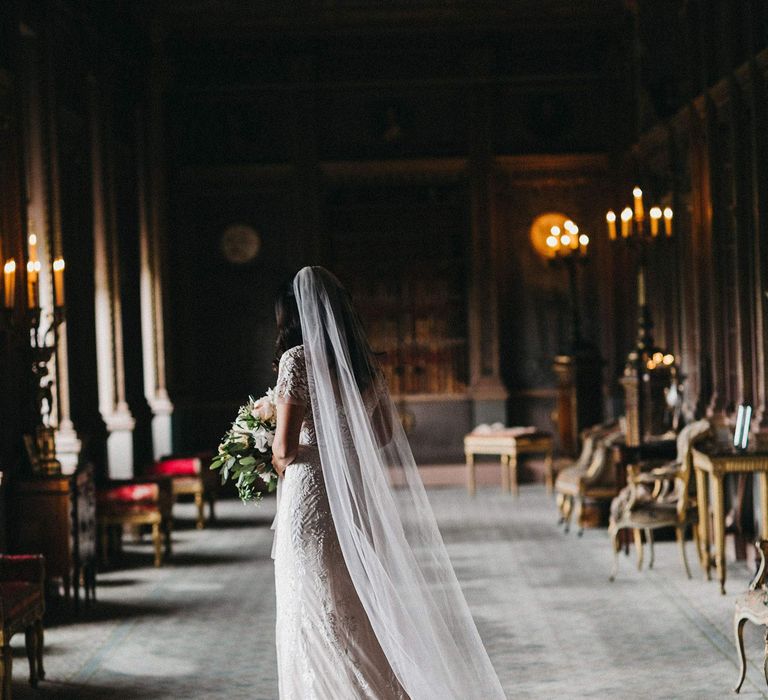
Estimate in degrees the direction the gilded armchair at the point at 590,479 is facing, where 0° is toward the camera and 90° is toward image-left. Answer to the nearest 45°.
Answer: approximately 45°

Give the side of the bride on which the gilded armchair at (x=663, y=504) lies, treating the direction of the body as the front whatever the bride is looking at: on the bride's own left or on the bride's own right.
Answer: on the bride's own right

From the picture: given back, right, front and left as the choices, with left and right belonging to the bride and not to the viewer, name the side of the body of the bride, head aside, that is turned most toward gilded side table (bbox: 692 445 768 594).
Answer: right

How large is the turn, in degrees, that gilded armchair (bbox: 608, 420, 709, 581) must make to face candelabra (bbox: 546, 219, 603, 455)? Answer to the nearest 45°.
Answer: approximately 90° to its right

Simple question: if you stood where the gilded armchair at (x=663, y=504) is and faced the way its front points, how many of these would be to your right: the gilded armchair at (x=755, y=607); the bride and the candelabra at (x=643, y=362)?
1

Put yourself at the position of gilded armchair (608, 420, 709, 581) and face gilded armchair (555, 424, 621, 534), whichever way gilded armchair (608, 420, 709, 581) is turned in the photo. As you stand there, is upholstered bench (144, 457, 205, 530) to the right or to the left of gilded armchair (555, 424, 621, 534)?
left

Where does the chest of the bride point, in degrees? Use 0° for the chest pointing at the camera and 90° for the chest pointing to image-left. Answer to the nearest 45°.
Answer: approximately 135°

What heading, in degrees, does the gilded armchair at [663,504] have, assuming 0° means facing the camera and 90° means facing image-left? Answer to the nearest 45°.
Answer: approximately 90°

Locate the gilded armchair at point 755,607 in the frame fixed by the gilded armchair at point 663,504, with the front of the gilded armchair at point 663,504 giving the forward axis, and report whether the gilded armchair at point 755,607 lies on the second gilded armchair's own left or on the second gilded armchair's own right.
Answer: on the second gilded armchair's own left
